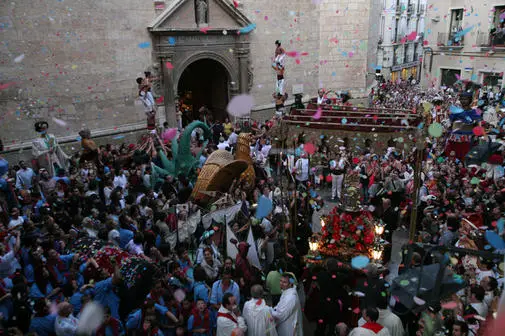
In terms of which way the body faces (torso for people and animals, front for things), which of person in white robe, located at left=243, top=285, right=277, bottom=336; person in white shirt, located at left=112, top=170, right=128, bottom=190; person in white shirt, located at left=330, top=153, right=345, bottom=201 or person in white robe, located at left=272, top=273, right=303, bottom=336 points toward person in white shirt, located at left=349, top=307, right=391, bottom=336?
person in white shirt, located at left=330, top=153, right=345, bottom=201

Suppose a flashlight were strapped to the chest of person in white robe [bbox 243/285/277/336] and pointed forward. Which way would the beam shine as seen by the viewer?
away from the camera

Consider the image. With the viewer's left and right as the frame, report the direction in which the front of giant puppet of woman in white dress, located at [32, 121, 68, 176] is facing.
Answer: facing the viewer and to the right of the viewer

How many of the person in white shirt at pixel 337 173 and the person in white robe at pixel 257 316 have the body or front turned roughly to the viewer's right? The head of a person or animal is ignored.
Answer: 0

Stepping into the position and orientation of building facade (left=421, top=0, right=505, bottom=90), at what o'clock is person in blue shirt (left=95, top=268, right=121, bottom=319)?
The person in blue shirt is roughly at 11 o'clock from the building facade.

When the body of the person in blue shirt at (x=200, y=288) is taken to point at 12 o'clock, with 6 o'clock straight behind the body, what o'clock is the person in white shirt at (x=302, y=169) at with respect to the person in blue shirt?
The person in white shirt is roughly at 1 o'clock from the person in blue shirt.

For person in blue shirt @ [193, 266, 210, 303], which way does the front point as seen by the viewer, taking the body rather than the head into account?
away from the camera

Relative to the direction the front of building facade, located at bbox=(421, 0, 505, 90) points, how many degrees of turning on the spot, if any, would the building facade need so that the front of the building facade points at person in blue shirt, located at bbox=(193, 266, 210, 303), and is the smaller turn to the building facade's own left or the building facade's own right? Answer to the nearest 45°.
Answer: approximately 45° to the building facade's own left

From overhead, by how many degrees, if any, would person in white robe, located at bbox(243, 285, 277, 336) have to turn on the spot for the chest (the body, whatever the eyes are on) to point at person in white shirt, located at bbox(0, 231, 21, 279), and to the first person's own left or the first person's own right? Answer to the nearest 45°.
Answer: approximately 90° to the first person's own left

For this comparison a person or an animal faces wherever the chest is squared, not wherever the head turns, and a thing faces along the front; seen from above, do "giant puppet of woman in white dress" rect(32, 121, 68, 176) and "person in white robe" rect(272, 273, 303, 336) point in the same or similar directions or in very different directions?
very different directions
